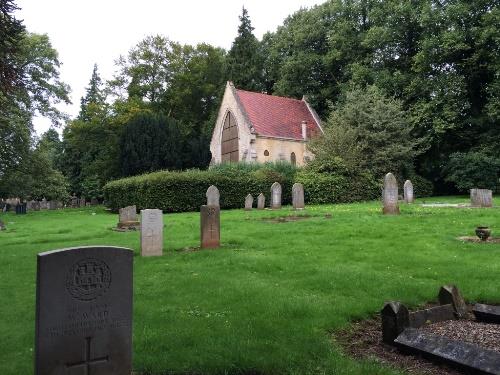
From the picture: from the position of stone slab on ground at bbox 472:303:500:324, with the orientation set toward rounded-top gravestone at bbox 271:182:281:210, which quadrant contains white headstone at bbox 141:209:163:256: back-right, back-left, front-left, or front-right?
front-left

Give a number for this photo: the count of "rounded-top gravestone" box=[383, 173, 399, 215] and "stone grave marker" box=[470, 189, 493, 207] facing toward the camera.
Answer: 2

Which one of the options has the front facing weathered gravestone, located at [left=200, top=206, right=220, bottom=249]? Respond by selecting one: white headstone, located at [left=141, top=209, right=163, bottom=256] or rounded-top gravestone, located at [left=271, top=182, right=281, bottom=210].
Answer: the rounded-top gravestone

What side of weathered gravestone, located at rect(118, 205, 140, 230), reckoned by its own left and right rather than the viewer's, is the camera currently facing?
front

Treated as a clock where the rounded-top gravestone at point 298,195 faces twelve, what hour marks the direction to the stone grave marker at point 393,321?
The stone grave marker is roughly at 12 o'clock from the rounded-top gravestone.

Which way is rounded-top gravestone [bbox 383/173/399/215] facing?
toward the camera

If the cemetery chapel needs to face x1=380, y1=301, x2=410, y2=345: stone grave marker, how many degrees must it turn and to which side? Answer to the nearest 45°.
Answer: approximately 45° to its left

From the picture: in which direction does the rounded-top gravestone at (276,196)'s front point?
toward the camera

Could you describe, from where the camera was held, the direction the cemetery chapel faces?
facing the viewer and to the left of the viewer

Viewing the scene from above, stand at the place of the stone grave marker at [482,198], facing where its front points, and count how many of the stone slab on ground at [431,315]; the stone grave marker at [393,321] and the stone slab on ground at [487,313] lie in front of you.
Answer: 3

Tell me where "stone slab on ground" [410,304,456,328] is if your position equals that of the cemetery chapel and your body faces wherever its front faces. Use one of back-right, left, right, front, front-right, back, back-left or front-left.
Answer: front-left

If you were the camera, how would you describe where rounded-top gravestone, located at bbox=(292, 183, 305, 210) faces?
facing the viewer

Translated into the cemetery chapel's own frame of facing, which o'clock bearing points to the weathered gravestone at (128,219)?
The weathered gravestone is roughly at 11 o'clock from the cemetery chapel.
